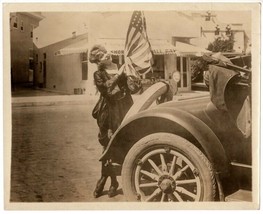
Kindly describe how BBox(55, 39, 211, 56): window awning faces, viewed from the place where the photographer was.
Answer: facing the viewer

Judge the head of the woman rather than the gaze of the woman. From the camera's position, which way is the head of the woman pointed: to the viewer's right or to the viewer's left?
to the viewer's right
